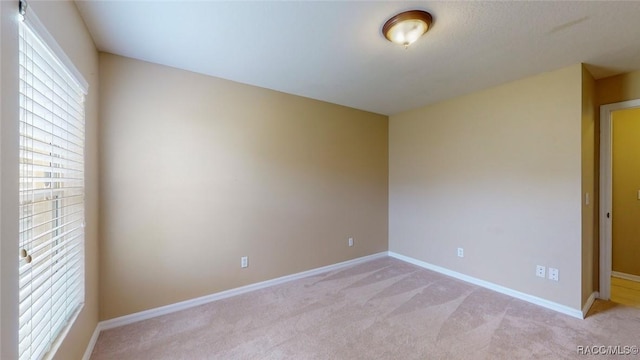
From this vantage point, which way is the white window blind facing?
to the viewer's right
